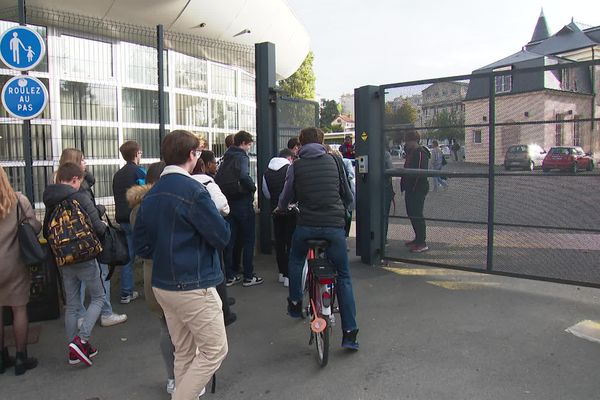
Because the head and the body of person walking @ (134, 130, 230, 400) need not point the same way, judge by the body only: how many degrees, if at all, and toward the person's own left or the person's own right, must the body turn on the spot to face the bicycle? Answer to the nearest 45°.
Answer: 0° — they already face it

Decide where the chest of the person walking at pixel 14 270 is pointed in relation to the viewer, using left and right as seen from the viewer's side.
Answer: facing away from the viewer and to the right of the viewer

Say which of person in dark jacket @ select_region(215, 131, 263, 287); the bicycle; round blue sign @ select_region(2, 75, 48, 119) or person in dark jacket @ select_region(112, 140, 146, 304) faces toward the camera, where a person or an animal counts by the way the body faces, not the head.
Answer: the round blue sign

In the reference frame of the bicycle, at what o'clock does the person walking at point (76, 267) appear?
The person walking is roughly at 9 o'clock from the bicycle.

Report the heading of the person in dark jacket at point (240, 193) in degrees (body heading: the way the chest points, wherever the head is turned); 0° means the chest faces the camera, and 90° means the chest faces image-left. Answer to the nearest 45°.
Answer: approximately 225°

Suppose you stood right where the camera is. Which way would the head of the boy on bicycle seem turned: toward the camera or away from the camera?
away from the camera

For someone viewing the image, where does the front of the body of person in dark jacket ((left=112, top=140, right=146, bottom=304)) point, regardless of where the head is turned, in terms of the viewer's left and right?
facing away from the viewer and to the right of the viewer

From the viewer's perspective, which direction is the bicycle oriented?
away from the camera
